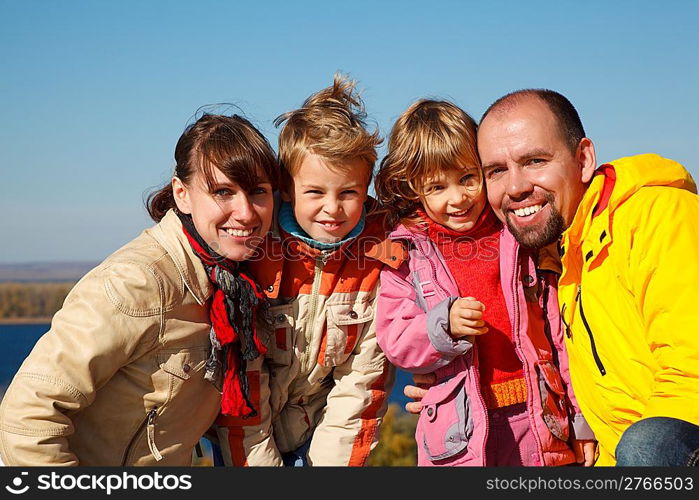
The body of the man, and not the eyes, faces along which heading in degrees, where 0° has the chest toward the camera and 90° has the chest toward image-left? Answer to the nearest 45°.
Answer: approximately 45°

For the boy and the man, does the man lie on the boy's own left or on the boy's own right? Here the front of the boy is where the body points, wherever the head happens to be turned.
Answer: on the boy's own left

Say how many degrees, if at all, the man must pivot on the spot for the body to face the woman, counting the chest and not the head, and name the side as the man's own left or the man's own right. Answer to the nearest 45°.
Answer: approximately 45° to the man's own right

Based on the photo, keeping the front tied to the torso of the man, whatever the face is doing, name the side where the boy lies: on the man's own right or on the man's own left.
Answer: on the man's own right

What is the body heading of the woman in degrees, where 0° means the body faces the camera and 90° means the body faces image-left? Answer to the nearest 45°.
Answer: approximately 315°
